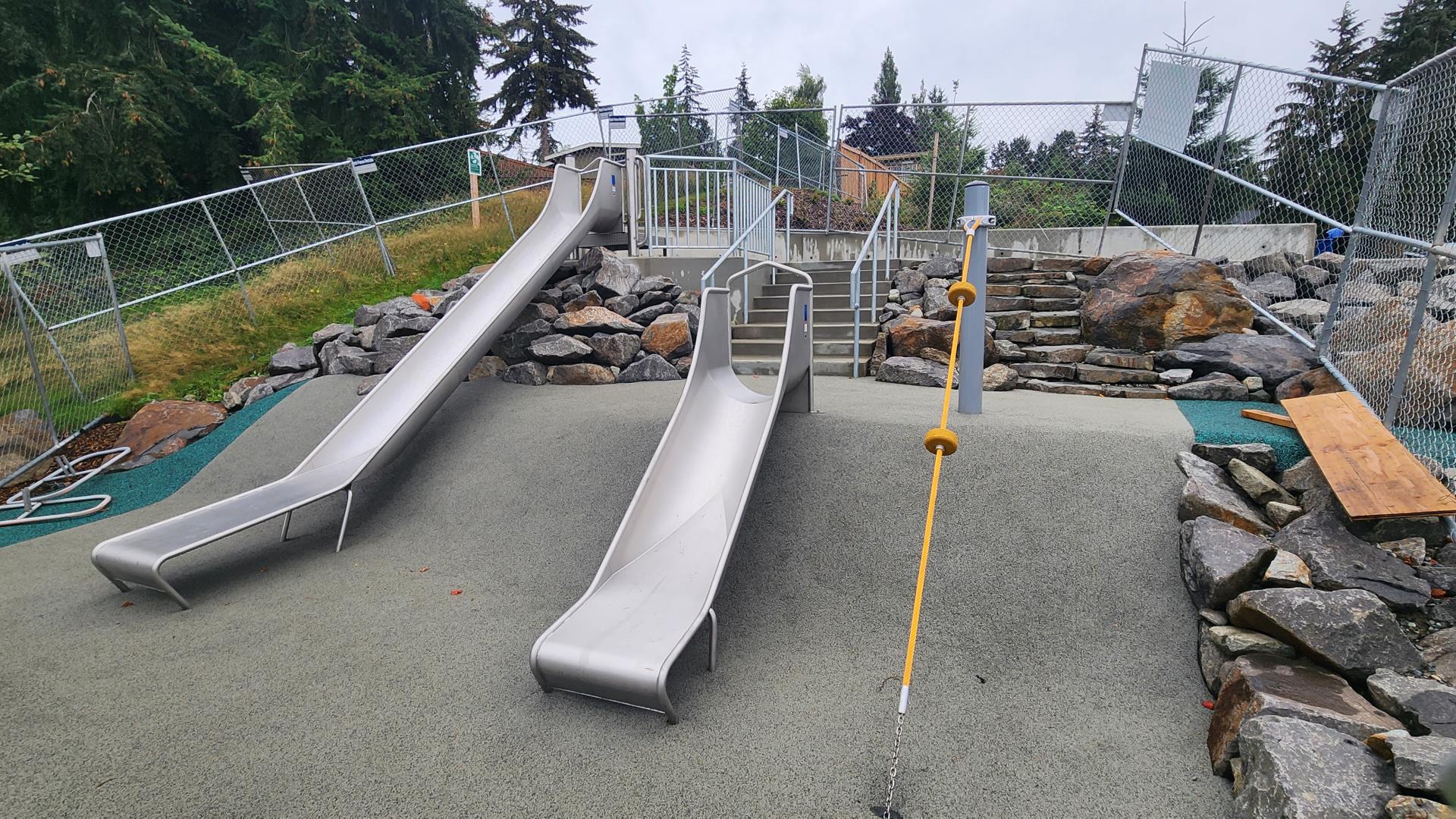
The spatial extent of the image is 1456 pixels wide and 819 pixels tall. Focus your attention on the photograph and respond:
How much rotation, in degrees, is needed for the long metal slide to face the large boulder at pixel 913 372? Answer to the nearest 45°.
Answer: approximately 135° to its left

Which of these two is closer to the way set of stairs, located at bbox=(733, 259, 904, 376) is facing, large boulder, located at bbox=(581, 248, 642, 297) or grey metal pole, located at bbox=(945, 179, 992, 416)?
the grey metal pole

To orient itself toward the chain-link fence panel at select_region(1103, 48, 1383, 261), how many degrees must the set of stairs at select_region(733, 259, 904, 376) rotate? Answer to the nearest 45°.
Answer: approximately 90° to its left

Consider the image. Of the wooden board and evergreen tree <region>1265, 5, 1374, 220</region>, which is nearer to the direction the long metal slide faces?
the wooden board

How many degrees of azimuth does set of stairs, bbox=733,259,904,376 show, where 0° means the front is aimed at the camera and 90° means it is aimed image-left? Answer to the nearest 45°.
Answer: approximately 0°

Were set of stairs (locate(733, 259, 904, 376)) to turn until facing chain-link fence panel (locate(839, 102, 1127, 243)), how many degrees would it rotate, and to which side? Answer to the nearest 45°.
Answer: approximately 135° to its left

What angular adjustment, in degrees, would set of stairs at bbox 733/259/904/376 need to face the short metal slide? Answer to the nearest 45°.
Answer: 0° — it already faces it
